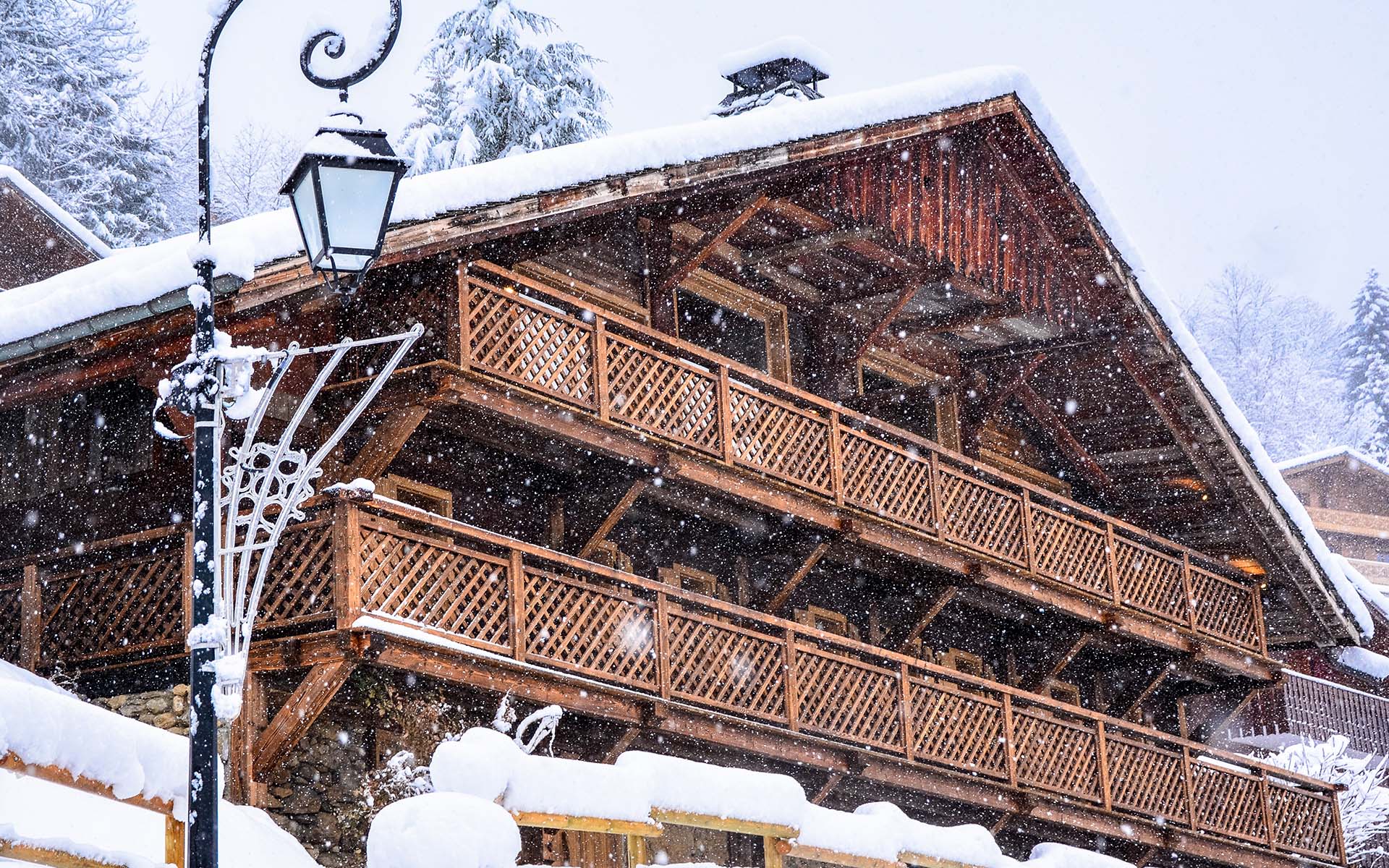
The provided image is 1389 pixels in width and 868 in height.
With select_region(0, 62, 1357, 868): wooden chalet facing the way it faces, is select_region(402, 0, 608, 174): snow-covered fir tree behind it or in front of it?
behind

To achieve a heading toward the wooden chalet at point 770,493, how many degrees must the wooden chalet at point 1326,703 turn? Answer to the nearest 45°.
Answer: approximately 45° to its right

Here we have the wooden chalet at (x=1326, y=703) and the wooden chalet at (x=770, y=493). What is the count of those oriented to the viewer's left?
0

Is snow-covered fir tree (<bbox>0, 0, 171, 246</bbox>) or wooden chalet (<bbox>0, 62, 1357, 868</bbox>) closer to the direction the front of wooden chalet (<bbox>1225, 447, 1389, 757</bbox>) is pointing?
the wooden chalet

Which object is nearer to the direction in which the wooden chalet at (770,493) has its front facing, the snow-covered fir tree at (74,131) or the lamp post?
the lamp post

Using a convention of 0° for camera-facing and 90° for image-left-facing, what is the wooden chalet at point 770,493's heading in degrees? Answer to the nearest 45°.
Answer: approximately 315°

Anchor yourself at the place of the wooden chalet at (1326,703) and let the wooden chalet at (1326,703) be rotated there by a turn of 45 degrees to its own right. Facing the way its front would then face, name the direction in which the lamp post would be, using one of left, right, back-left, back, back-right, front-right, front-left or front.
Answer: front

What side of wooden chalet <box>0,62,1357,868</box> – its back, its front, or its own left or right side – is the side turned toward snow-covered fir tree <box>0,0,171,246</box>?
back

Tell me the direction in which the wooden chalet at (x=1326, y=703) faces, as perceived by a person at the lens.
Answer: facing the viewer and to the right of the viewer

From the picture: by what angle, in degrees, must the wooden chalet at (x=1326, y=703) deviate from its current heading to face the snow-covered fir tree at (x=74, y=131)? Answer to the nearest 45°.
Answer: approximately 135° to its right

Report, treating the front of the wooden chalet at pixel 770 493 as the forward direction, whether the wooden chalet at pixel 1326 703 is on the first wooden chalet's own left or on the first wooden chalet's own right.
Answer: on the first wooden chalet's own left
